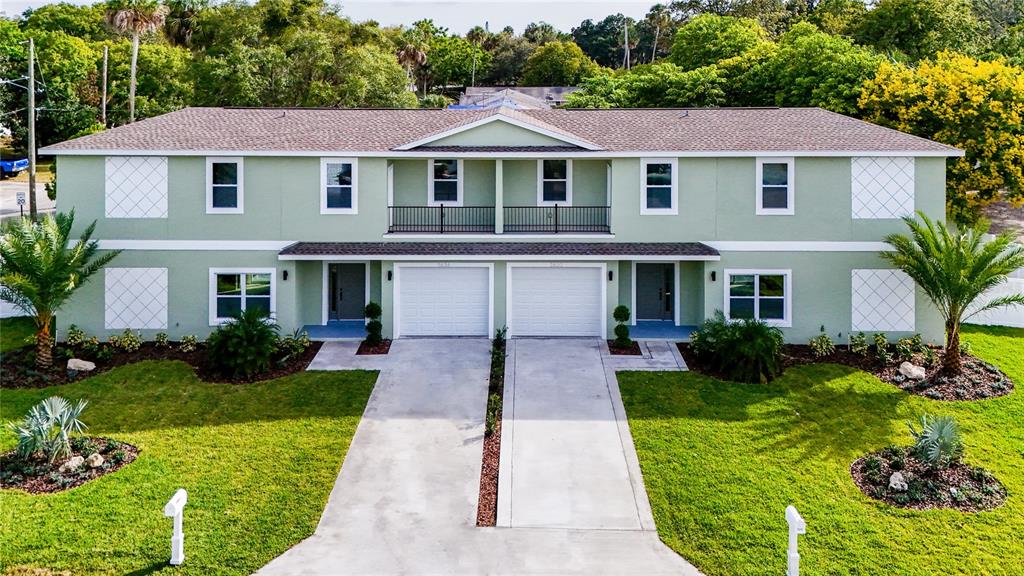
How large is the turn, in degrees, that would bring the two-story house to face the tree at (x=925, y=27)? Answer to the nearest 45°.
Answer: approximately 135° to its left

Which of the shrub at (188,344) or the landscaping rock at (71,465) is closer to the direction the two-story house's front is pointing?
the landscaping rock

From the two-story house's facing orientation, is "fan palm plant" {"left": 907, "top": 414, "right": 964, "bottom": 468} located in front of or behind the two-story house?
in front

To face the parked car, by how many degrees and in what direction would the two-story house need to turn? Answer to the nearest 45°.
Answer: approximately 135° to its right

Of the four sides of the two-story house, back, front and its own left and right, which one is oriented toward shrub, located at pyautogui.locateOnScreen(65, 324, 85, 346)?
right

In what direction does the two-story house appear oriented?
toward the camera

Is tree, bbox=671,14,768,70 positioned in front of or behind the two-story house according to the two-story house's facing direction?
behind

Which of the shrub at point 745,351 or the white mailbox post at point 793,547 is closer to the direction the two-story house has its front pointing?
the white mailbox post

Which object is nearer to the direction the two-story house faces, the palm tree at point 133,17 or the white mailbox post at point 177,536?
the white mailbox post

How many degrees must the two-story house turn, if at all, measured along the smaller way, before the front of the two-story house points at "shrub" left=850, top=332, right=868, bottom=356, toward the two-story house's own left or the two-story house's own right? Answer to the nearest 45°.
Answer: approximately 90° to the two-story house's own left

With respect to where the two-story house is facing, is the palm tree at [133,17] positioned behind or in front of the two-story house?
behind
